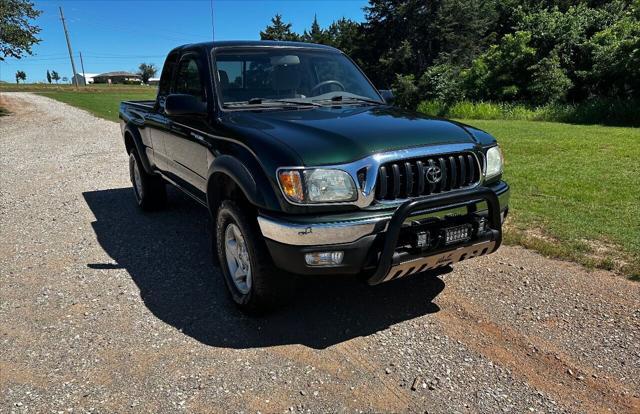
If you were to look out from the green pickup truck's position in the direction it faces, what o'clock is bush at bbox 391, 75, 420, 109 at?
The bush is roughly at 8 o'clock from the green pickup truck.

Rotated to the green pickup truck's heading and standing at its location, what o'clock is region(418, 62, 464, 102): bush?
The bush is roughly at 8 o'clock from the green pickup truck.

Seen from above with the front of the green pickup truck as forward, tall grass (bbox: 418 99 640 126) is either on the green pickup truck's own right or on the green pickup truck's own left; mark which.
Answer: on the green pickup truck's own left

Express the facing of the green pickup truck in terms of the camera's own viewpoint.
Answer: facing the viewer and to the right of the viewer
